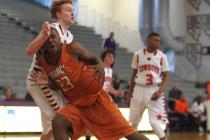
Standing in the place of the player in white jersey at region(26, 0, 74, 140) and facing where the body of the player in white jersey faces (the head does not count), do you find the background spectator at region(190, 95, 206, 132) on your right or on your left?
on your left

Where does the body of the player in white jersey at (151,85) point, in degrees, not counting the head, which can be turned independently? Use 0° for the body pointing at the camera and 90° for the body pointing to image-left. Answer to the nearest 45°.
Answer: approximately 0°

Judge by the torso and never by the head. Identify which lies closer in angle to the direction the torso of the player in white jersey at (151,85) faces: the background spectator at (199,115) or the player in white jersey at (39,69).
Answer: the player in white jersey
